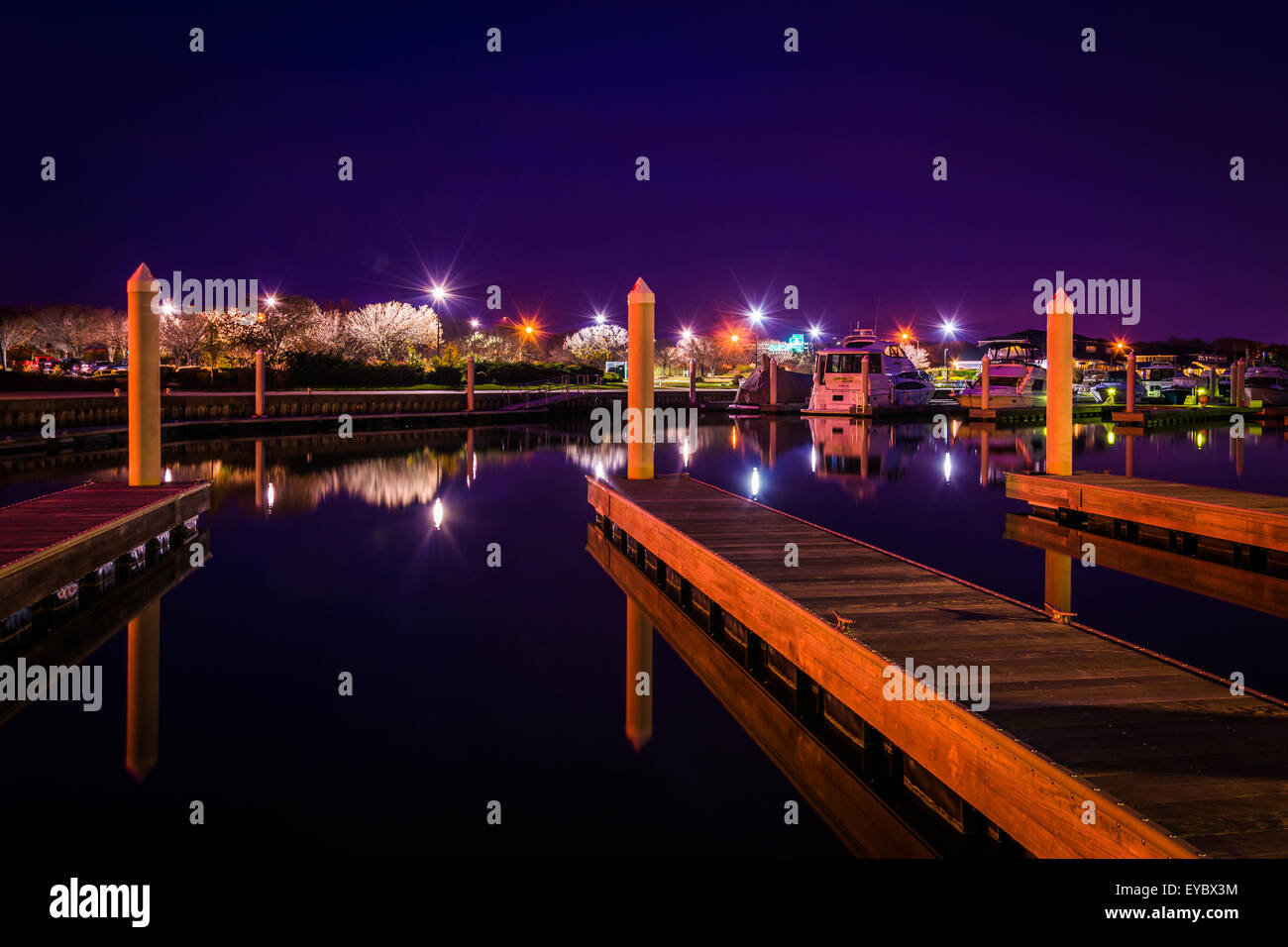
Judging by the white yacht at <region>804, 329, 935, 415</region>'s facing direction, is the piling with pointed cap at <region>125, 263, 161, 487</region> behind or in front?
behind

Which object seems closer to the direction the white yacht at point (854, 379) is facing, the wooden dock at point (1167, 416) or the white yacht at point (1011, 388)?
the white yacht

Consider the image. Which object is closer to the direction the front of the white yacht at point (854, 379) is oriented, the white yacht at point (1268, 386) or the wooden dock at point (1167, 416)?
the white yacht

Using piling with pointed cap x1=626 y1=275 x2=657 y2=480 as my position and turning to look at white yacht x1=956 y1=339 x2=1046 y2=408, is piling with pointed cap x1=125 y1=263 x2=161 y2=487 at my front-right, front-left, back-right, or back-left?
back-left

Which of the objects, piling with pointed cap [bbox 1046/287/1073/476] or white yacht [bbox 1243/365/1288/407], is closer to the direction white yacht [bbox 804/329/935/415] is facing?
the white yacht

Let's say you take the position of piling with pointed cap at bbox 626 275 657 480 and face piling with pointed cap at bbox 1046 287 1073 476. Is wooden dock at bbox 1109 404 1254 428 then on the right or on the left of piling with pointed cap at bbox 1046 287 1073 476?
left
